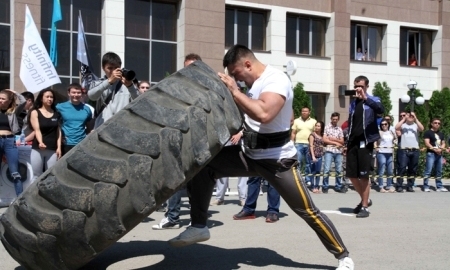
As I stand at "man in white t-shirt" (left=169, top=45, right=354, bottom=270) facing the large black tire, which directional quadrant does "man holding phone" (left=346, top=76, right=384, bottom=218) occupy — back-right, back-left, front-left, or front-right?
back-right

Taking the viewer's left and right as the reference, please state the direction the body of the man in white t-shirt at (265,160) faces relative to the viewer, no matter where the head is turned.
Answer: facing to the left of the viewer

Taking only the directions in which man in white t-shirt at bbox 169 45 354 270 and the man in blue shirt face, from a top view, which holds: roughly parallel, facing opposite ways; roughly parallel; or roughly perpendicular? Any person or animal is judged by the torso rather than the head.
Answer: roughly perpendicular

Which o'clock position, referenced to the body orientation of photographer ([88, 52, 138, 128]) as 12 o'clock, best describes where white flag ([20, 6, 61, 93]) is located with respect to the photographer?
The white flag is roughly at 7 o'clock from the photographer.

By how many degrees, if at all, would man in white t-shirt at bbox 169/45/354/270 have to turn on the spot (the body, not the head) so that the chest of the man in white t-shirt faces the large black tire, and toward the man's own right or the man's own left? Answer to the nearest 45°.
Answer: approximately 45° to the man's own left
